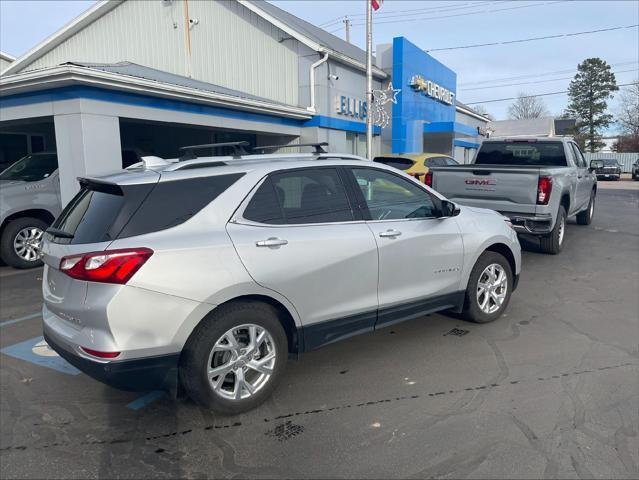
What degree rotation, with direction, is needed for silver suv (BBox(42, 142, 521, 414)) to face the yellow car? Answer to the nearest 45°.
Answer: approximately 45° to its left

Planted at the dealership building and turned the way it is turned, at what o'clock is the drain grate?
The drain grate is roughly at 1 o'clock from the dealership building.

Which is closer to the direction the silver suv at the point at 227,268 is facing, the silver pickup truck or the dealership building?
the silver pickup truck

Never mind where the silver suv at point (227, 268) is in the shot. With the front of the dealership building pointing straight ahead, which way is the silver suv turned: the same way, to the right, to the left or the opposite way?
to the left

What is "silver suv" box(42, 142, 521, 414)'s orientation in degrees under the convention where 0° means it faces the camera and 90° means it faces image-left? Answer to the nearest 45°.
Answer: approximately 225°

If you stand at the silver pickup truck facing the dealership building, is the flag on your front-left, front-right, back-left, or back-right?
front-right

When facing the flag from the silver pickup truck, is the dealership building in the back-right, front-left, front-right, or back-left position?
front-left

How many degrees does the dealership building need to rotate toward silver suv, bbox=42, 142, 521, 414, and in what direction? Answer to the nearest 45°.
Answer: approximately 45° to its right

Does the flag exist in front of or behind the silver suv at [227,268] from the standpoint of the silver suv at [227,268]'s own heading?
in front

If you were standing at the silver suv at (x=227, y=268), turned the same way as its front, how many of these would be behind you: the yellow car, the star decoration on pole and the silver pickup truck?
0

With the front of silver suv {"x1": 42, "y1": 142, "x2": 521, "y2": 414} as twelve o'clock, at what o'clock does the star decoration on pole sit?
The star decoration on pole is roughly at 11 o'clock from the silver suv.

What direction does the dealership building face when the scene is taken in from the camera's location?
facing the viewer and to the right of the viewer

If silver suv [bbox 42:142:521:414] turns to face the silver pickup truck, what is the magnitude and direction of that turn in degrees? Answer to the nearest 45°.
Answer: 0° — it already faces it

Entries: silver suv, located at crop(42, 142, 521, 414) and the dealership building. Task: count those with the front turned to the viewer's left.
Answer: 0
